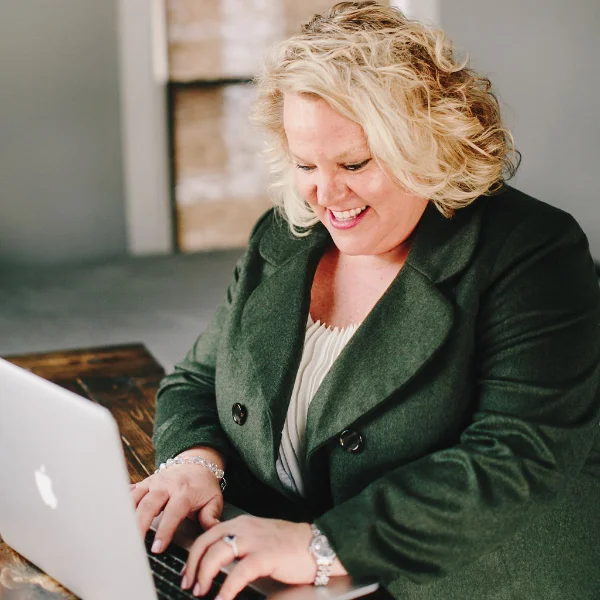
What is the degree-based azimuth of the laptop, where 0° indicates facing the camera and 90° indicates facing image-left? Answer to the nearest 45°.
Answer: approximately 225°

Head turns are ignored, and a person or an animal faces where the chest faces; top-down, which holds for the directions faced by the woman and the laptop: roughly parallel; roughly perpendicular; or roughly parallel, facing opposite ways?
roughly parallel, facing opposite ways

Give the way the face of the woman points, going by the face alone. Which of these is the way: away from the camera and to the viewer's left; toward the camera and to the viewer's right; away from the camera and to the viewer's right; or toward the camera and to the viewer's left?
toward the camera and to the viewer's left
